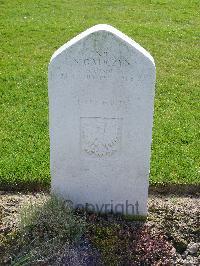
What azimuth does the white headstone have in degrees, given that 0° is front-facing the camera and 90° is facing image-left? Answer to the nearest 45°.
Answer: approximately 0°
